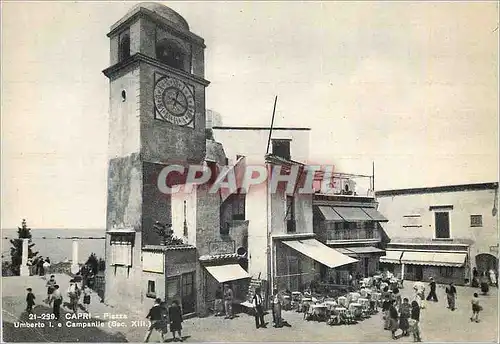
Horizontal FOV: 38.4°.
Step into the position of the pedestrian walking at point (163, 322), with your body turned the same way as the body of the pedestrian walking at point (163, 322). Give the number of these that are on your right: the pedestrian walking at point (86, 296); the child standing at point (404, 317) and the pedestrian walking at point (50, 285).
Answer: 1

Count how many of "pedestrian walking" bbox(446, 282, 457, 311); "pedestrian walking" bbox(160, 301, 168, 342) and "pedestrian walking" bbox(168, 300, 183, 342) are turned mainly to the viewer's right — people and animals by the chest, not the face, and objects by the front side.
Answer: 0

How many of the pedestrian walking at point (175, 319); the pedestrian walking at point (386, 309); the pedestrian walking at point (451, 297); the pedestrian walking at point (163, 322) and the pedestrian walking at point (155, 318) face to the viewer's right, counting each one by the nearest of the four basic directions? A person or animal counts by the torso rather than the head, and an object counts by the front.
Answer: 1

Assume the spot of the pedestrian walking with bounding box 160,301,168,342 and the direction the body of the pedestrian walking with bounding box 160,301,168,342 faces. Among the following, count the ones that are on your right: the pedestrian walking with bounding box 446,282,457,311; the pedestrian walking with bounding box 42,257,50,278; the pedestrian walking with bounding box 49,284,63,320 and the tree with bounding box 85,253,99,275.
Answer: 1

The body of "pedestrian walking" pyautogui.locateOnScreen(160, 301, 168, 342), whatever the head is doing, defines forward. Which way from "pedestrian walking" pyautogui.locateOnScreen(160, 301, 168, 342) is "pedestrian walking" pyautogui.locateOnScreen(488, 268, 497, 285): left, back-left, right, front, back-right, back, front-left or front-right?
right

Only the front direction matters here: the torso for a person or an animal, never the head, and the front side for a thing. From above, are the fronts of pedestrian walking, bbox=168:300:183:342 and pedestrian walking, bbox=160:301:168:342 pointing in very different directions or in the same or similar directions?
same or similar directions
